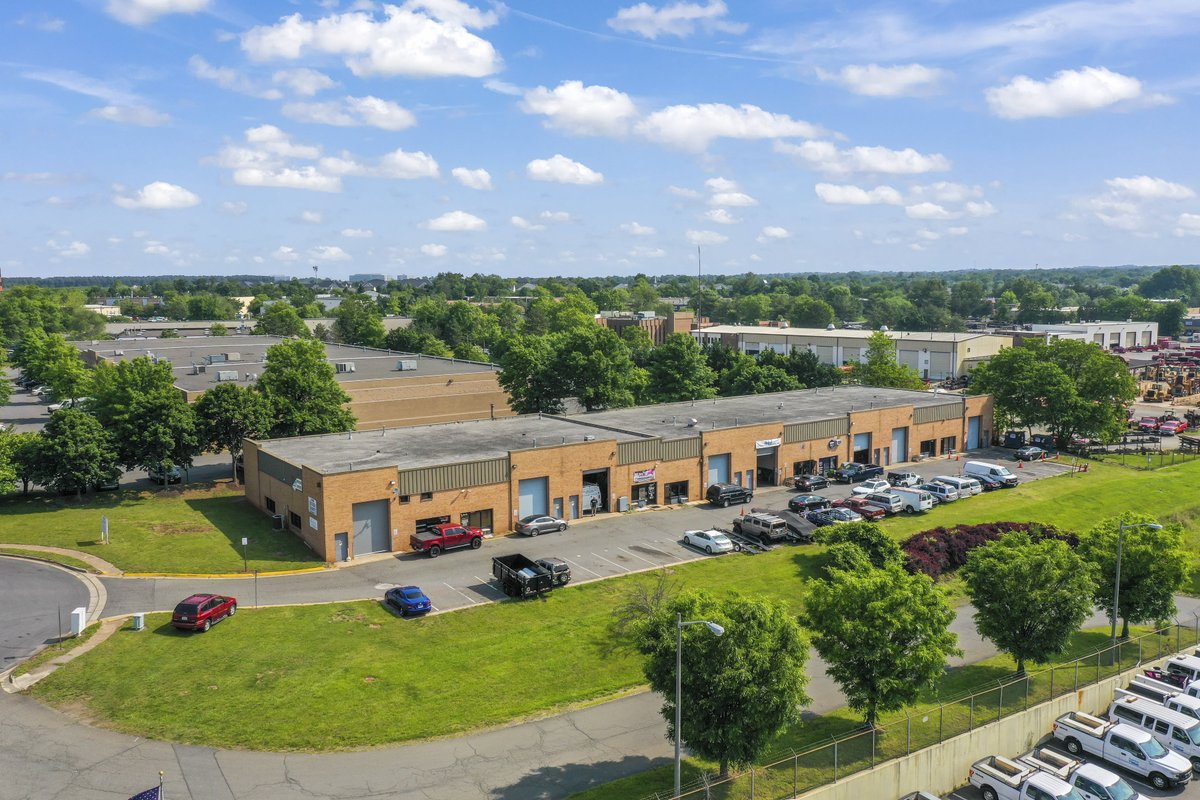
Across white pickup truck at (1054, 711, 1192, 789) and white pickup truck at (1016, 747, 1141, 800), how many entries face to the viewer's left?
0

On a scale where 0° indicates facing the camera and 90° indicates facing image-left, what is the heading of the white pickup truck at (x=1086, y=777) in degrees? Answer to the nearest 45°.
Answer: approximately 315°

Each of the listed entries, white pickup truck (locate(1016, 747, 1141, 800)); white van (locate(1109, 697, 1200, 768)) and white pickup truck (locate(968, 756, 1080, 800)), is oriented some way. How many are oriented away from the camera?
0

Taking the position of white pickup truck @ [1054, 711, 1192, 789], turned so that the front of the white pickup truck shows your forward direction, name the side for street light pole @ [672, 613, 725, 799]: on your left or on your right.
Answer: on your right

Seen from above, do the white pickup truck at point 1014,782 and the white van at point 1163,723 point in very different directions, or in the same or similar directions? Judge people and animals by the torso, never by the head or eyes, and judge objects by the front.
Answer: same or similar directions

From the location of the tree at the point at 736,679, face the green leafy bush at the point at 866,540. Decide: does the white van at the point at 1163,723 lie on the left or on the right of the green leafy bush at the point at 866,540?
right

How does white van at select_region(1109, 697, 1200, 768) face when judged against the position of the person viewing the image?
facing the viewer and to the right of the viewer

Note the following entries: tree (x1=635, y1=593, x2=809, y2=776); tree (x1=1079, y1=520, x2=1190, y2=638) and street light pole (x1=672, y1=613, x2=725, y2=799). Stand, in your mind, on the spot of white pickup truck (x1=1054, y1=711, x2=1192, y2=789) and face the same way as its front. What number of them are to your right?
2

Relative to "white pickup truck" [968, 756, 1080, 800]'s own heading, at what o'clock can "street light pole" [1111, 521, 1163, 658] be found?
The street light pole is roughly at 8 o'clock from the white pickup truck.

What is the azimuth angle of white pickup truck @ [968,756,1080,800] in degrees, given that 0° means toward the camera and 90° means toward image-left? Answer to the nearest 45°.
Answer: approximately 315°
